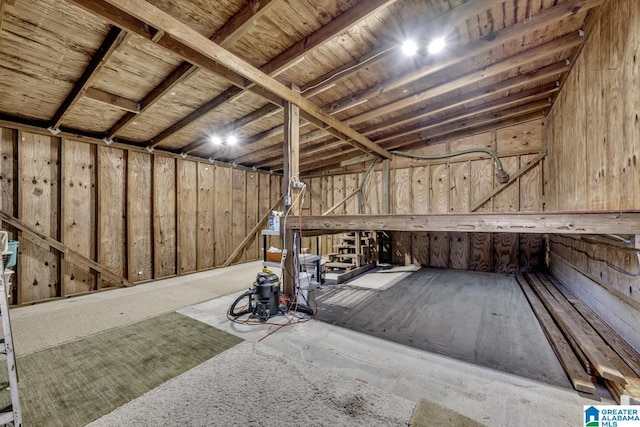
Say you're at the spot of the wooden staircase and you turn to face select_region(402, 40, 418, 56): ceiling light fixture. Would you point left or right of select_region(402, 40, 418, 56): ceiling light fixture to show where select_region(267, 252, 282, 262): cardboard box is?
right

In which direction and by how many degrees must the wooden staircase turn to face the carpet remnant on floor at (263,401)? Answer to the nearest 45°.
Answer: approximately 45° to its left

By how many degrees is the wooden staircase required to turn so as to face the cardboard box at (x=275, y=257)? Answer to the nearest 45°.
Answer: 0° — it already faces it

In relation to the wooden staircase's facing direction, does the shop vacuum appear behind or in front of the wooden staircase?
in front

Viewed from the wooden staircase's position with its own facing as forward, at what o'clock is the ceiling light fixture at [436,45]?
The ceiling light fixture is roughly at 10 o'clock from the wooden staircase.

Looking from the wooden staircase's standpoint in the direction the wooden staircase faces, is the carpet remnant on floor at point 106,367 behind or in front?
in front

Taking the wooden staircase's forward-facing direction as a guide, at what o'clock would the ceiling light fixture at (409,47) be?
The ceiling light fixture is roughly at 10 o'clock from the wooden staircase.

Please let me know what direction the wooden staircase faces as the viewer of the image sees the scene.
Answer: facing the viewer and to the left of the viewer
